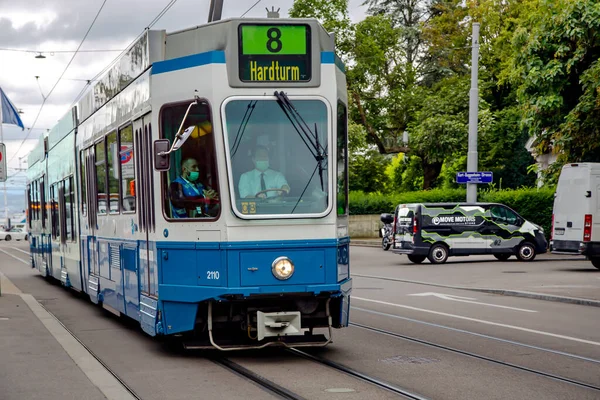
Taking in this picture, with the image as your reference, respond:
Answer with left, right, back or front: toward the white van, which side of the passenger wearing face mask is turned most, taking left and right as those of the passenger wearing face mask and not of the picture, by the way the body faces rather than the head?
left

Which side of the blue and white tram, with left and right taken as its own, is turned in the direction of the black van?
left

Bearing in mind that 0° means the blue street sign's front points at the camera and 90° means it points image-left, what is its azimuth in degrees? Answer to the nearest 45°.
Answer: approximately 0°

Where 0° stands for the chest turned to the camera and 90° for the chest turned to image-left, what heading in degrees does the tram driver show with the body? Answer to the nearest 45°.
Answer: approximately 0°

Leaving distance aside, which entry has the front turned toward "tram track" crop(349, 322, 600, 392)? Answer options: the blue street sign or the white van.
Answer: the blue street sign

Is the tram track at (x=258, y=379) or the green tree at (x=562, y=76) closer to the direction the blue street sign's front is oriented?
the tram track
